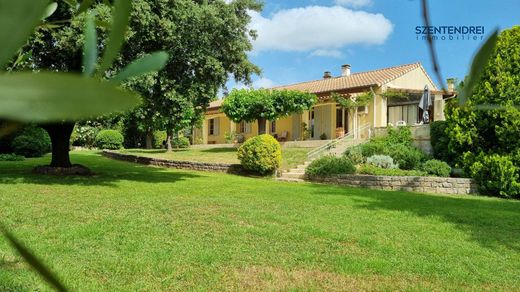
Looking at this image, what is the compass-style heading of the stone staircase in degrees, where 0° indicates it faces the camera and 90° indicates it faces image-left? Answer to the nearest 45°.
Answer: approximately 45°

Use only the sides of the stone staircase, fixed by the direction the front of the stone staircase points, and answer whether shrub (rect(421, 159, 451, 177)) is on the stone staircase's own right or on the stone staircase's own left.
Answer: on the stone staircase's own left

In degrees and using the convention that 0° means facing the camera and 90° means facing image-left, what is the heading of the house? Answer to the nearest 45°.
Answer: approximately 45°

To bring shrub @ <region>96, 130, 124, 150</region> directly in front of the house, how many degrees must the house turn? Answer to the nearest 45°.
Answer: approximately 45° to its right

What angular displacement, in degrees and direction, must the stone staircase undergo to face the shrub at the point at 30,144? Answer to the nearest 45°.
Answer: approximately 45° to its right
